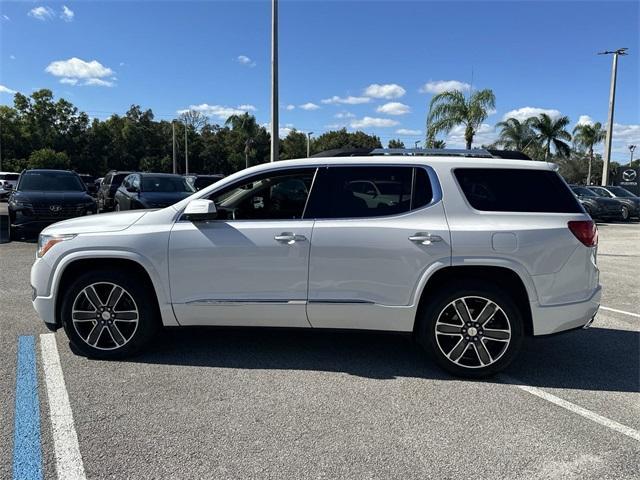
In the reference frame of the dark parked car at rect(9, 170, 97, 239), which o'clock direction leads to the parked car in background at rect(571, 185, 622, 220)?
The parked car in background is roughly at 9 o'clock from the dark parked car.

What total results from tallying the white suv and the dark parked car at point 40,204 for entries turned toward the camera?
1

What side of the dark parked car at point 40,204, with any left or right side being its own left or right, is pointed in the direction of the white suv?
front

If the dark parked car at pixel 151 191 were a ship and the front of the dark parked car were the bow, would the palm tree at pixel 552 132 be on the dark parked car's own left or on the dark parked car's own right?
on the dark parked car's own left

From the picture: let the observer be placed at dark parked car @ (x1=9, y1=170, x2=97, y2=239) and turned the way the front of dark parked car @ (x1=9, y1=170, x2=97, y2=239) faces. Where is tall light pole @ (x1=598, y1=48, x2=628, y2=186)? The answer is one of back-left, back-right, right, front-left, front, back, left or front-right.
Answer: left

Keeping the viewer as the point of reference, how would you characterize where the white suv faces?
facing to the left of the viewer

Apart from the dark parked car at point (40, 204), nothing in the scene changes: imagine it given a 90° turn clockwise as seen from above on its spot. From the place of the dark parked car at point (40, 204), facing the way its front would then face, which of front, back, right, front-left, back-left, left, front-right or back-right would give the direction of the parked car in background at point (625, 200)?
back

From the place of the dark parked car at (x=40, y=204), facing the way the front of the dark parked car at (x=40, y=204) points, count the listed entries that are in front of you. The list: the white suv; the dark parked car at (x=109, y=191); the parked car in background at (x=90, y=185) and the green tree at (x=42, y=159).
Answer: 1

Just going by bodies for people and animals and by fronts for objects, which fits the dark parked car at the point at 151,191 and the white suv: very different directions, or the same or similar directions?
very different directions

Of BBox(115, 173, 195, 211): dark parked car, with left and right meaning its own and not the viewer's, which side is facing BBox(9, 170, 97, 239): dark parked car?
right

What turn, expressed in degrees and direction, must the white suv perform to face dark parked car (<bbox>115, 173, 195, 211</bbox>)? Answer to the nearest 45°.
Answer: approximately 45° to its right

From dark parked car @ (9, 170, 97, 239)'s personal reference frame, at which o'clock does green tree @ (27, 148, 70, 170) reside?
The green tree is roughly at 6 o'clock from the dark parked car.

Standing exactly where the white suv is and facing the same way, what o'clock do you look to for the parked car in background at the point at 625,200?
The parked car in background is roughly at 4 o'clock from the white suv.

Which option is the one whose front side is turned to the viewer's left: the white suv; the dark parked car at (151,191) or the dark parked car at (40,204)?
the white suv
